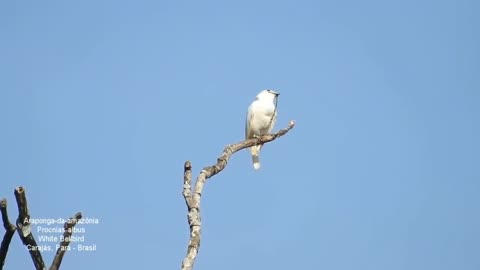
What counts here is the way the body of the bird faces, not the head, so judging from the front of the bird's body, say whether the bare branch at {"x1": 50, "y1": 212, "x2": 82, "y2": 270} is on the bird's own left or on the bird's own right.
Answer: on the bird's own right

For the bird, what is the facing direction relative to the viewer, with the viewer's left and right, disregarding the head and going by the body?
facing the viewer and to the right of the viewer

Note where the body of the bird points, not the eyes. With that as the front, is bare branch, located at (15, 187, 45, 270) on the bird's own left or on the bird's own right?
on the bird's own right

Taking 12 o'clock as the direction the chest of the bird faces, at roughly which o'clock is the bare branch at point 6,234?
The bare branch is roughly at 2 o'clock from the bird.

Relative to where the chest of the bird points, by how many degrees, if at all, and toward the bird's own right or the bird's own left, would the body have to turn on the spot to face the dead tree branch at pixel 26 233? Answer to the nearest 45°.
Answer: approximately 45° to the bird's own right
